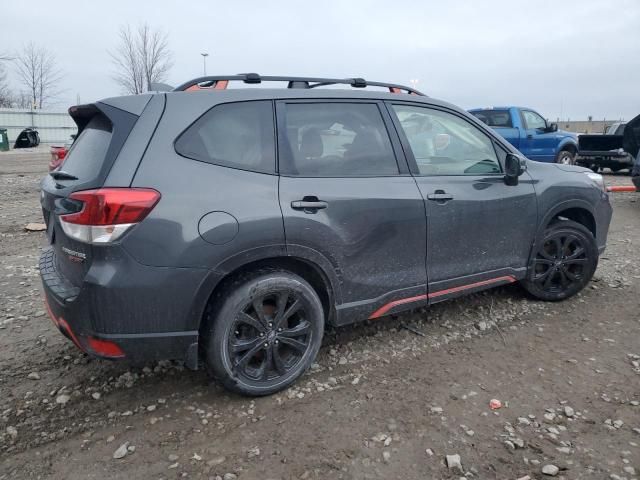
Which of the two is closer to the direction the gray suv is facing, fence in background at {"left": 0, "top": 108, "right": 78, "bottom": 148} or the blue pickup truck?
the blue pickup truck

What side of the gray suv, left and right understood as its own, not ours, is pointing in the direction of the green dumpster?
left

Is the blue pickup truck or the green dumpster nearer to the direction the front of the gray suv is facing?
the blue pickup truck

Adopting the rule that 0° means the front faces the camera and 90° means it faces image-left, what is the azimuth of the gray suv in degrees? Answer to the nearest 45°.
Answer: approximately 225°

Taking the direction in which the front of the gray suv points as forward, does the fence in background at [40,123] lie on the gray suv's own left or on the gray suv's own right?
on the gray suv's own left
